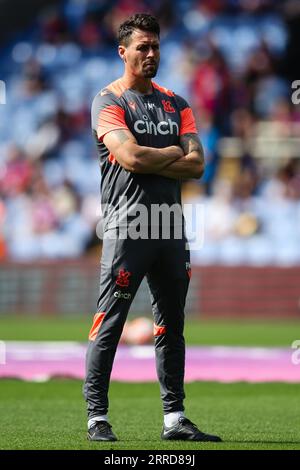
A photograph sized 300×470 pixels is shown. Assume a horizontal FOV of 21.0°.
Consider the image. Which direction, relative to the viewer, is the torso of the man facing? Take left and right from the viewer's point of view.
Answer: facing the viewer and to the right of the viewer

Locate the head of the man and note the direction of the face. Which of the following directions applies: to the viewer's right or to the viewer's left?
to the viewer's right
